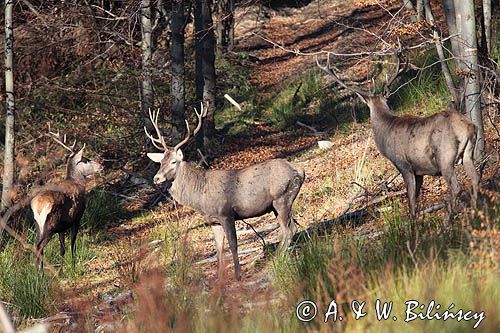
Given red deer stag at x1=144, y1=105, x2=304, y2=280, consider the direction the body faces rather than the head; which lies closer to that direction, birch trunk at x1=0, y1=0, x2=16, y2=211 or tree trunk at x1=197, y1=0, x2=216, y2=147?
the birch trunk

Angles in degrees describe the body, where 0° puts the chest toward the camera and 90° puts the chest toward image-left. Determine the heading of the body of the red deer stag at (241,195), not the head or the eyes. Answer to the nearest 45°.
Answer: approximately 90°

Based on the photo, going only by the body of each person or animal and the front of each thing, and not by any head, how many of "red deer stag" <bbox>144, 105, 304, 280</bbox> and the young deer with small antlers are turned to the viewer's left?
1

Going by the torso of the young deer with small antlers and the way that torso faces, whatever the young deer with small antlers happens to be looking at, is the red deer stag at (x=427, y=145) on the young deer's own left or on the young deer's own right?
on the young deer's own right

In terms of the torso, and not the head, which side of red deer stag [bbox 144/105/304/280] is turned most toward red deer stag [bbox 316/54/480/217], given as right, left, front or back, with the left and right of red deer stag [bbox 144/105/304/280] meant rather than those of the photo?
back

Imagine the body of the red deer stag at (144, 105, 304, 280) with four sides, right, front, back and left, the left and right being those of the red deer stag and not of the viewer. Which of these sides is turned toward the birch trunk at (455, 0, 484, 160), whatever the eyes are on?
back

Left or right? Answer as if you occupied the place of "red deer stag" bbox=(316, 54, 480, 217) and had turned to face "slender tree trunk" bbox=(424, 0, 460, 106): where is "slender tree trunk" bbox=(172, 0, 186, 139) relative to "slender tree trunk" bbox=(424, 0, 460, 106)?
left

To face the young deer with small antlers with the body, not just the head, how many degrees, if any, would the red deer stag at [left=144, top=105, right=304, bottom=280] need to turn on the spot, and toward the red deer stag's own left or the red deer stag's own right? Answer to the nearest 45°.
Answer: approximately 45° to the red deer stag's own right

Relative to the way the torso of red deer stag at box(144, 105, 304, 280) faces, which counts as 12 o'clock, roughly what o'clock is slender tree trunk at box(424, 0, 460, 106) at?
The slender tree trunk is roughly at 5 o'clock from the red deer stag.

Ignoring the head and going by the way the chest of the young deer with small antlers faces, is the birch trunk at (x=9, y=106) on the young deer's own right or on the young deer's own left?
on the young deer's own left

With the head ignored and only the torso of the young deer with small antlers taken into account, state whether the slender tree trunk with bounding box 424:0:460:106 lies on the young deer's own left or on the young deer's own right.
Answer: on the young deer's own right

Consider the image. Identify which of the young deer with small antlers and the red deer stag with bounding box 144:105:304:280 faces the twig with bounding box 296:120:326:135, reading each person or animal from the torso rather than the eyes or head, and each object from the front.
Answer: the young deer with small antlers

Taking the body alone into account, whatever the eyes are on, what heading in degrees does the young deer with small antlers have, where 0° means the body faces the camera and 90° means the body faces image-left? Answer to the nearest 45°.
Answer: approximately 225°
